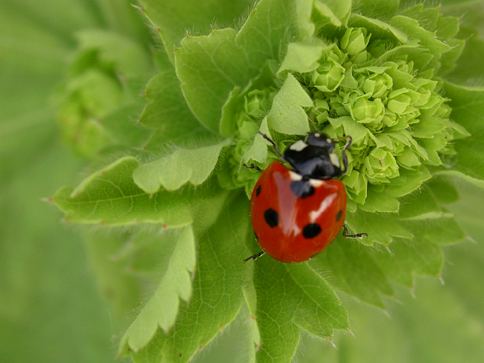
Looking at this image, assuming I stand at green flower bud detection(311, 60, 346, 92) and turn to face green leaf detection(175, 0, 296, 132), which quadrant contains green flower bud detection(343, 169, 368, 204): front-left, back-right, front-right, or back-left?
back-left

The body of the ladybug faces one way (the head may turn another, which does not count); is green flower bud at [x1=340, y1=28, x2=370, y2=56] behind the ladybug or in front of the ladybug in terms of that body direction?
in front

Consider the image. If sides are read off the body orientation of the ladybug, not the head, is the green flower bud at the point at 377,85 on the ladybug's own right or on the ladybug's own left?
on the ladybug's own right

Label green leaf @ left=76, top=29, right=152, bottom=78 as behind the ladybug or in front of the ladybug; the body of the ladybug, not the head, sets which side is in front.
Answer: in front

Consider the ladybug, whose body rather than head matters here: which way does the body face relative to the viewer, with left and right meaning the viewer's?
facing away from the viewer

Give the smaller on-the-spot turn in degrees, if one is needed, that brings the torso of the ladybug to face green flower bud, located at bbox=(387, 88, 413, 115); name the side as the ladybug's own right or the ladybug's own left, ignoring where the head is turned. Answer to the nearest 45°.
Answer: approximately 45° to the ladybug's own right
